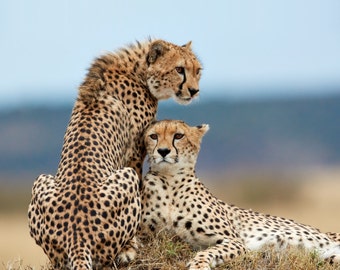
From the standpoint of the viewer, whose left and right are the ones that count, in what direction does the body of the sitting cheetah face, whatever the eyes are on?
facing away from the viewer and to the right of the viewer

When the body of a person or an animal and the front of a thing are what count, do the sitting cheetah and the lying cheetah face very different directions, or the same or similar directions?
very different directions

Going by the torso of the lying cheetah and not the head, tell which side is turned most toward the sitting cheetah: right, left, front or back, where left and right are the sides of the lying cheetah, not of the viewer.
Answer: front
